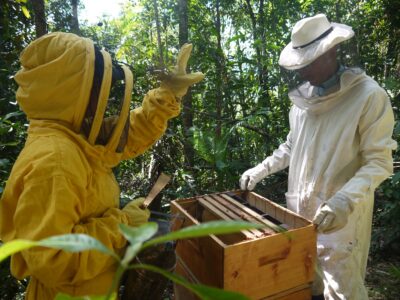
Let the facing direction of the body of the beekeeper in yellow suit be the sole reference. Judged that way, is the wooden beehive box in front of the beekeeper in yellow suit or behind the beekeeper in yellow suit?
in front

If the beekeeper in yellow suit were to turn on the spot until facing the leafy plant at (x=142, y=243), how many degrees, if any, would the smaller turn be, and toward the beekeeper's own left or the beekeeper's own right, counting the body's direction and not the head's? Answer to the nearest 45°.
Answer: approximately 90° to the beekeeper's own right

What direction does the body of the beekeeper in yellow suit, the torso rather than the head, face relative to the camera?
to the viewer's right

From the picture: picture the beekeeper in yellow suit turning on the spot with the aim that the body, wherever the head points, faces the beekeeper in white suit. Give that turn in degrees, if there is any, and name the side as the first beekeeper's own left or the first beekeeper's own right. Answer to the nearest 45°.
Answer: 0° — they already face them

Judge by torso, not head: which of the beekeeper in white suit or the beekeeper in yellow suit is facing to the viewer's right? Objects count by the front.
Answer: the beekeeper in yellow suit

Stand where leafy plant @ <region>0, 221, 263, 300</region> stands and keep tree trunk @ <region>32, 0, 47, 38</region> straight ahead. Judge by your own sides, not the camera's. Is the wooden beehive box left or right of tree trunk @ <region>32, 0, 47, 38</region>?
right

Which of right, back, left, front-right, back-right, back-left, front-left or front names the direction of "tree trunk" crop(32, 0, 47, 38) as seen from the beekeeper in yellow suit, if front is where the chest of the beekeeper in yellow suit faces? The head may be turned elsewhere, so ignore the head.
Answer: left

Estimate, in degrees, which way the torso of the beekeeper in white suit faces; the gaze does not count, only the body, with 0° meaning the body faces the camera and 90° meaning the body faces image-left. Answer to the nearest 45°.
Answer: approximately 45°

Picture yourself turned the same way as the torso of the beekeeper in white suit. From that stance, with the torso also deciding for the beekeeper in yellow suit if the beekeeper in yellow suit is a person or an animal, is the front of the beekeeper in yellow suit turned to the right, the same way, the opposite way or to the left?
the opposite way

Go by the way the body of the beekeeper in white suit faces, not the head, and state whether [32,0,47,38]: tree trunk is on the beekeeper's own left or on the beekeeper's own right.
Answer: on the beekeeper's own right

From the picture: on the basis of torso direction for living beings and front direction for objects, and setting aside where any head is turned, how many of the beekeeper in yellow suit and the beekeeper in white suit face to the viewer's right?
1

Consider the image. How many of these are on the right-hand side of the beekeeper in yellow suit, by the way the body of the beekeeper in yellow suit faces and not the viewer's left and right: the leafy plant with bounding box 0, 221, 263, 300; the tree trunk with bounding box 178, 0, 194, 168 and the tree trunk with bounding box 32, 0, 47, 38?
1

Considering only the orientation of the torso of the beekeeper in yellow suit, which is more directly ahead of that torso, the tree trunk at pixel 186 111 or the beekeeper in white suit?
the beekeeper in white suit

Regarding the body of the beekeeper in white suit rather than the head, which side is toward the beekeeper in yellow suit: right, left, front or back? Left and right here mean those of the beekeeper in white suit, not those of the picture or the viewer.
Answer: front
